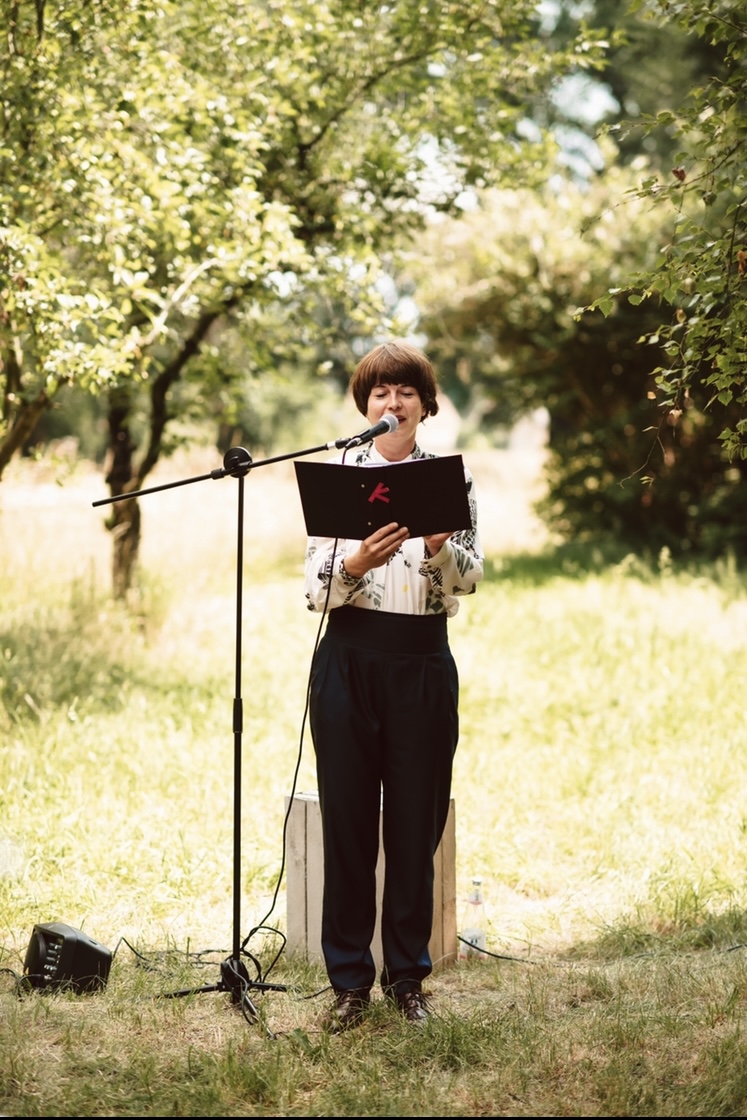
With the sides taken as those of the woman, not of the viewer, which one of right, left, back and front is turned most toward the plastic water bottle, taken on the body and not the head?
back

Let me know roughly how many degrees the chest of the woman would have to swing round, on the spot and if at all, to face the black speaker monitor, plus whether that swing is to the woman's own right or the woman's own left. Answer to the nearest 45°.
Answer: approximately 135° to the woman's own right

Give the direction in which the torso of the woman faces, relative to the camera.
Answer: toward the camera

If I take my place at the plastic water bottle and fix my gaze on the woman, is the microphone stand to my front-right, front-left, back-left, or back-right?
front-right

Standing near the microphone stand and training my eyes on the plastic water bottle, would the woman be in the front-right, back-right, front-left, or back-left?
front-right

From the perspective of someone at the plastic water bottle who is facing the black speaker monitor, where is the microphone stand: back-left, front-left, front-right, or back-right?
front-left
